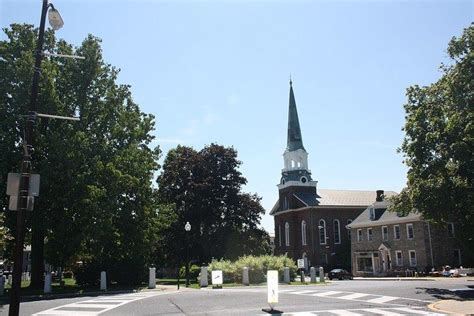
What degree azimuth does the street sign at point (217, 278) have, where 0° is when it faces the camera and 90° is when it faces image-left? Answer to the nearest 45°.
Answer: approximately 0°

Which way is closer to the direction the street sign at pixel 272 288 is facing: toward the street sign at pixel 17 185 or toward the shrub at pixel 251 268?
the street sign

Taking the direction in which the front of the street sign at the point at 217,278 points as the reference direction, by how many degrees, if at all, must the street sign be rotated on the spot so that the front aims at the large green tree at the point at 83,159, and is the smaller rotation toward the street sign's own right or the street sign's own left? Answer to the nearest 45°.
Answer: approximately 90° to the street sign's own right

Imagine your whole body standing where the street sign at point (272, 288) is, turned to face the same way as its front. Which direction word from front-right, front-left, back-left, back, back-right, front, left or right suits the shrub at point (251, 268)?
back

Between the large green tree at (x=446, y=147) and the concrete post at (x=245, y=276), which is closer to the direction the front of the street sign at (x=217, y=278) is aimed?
the large green tree

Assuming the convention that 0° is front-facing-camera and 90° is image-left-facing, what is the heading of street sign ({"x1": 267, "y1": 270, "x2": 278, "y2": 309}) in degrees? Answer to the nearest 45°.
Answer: approximately 0°

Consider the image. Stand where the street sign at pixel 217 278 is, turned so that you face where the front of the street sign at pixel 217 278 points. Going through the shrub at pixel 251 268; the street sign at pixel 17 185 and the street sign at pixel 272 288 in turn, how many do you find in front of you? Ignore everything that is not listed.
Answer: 2

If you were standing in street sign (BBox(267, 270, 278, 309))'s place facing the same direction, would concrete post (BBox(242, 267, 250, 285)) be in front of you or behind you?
behind

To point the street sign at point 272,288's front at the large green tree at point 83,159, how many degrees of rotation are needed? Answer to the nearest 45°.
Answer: approximately 135° to its right

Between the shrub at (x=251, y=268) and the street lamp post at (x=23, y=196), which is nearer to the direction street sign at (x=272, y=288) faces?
the street lamp post

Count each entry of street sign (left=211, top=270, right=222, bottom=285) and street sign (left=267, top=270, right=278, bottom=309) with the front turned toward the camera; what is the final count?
2

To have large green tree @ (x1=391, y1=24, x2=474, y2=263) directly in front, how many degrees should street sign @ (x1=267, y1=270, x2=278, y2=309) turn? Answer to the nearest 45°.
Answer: approximately 135° to its left

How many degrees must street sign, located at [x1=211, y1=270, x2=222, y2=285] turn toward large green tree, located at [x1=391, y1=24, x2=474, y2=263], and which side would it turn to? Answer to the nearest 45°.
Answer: approximately 90° to its left

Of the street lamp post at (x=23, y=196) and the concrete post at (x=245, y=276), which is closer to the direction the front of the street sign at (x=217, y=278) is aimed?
the street lamp post

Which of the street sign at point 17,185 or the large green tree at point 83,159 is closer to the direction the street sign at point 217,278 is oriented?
the street sign
